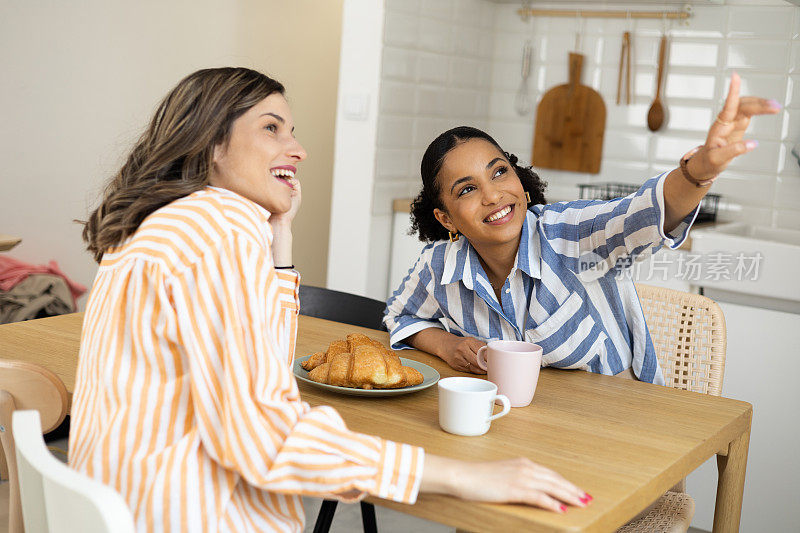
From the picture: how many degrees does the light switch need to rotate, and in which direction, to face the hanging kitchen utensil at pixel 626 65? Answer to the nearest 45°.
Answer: approximately 90° to its left

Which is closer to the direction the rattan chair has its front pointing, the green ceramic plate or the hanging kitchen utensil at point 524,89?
the green ceramic plate

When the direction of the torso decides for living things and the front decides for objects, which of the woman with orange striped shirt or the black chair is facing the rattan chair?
the woman with orange striped shirt

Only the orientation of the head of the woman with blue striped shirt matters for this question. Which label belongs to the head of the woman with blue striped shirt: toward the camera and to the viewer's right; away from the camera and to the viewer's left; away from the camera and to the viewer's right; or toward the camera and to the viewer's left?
toward the camera and to the viewer's right

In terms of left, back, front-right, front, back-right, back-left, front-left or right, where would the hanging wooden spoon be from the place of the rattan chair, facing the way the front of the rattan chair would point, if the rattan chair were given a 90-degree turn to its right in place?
front-right

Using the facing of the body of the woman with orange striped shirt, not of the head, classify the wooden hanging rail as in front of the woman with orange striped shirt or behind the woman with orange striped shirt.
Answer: in front

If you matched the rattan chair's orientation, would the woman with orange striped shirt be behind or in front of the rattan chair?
in front

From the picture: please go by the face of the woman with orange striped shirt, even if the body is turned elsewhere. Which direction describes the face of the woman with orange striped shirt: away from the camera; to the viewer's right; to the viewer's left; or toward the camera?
to the viewer's right

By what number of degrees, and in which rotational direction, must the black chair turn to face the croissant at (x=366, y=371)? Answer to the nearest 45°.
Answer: approximately 45° to its left

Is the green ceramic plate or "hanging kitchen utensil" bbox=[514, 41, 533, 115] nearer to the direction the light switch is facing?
the green ceramic plate

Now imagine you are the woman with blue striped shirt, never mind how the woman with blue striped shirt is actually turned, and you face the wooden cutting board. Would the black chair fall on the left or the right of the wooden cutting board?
left

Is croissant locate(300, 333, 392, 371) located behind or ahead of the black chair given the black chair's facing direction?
ahead

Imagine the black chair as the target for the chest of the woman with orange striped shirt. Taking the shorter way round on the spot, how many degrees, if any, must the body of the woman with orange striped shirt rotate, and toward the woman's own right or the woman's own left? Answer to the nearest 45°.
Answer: approximately 45° to the woman's own left

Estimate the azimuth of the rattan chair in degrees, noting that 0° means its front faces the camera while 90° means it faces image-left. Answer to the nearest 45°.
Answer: approximately 45°

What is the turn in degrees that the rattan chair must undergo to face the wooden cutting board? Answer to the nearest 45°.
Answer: approximately 135° to its right

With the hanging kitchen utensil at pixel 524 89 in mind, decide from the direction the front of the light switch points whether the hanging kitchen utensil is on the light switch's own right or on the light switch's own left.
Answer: on the light switch's own left
